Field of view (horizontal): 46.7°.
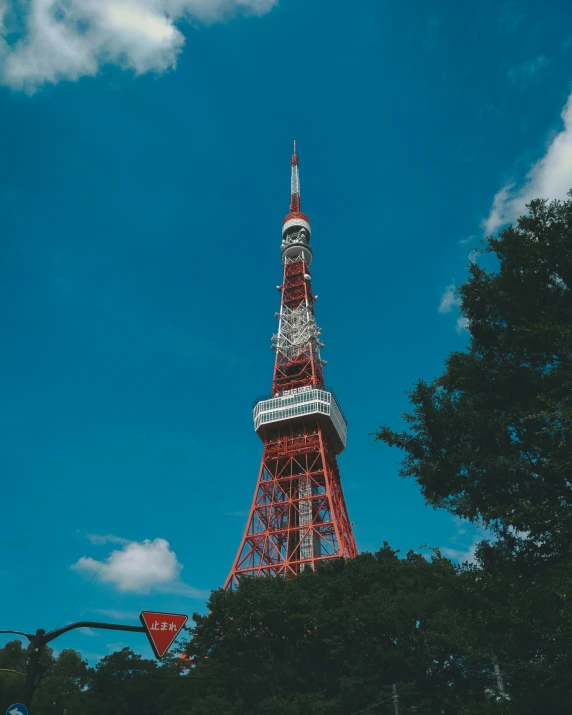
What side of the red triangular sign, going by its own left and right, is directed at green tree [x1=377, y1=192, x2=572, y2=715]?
left

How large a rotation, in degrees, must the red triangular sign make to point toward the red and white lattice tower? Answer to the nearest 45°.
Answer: approximately 180°

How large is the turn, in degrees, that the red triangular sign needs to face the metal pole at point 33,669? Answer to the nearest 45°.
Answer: approximately 90° to its right

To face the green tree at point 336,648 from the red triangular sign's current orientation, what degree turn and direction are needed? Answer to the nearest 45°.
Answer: approximately 135° to its left

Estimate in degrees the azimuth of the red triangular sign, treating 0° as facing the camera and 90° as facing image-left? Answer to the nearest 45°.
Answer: approximately 0°
